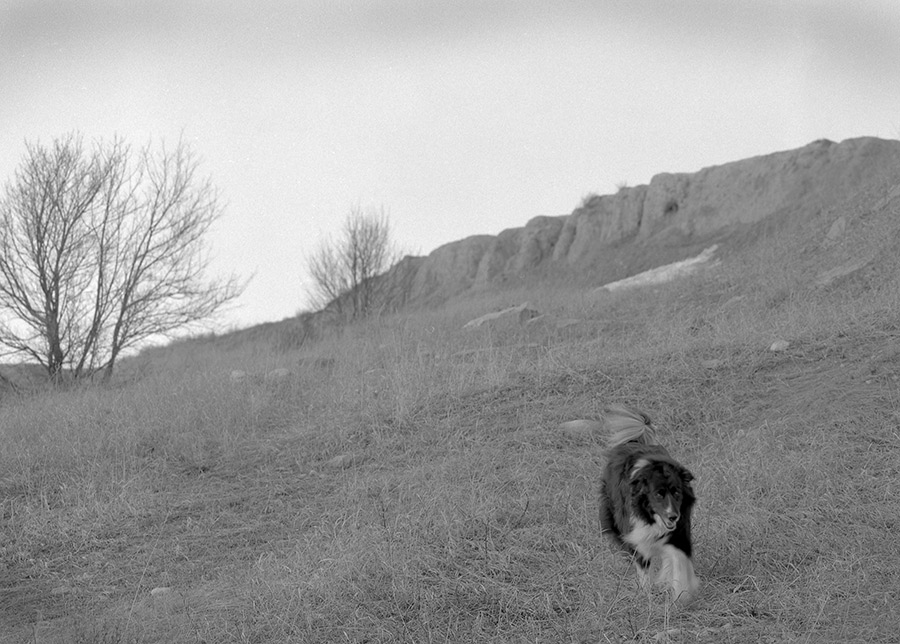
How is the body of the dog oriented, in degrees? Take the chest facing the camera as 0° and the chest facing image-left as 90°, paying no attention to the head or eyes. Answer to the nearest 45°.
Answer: approximately 315°
